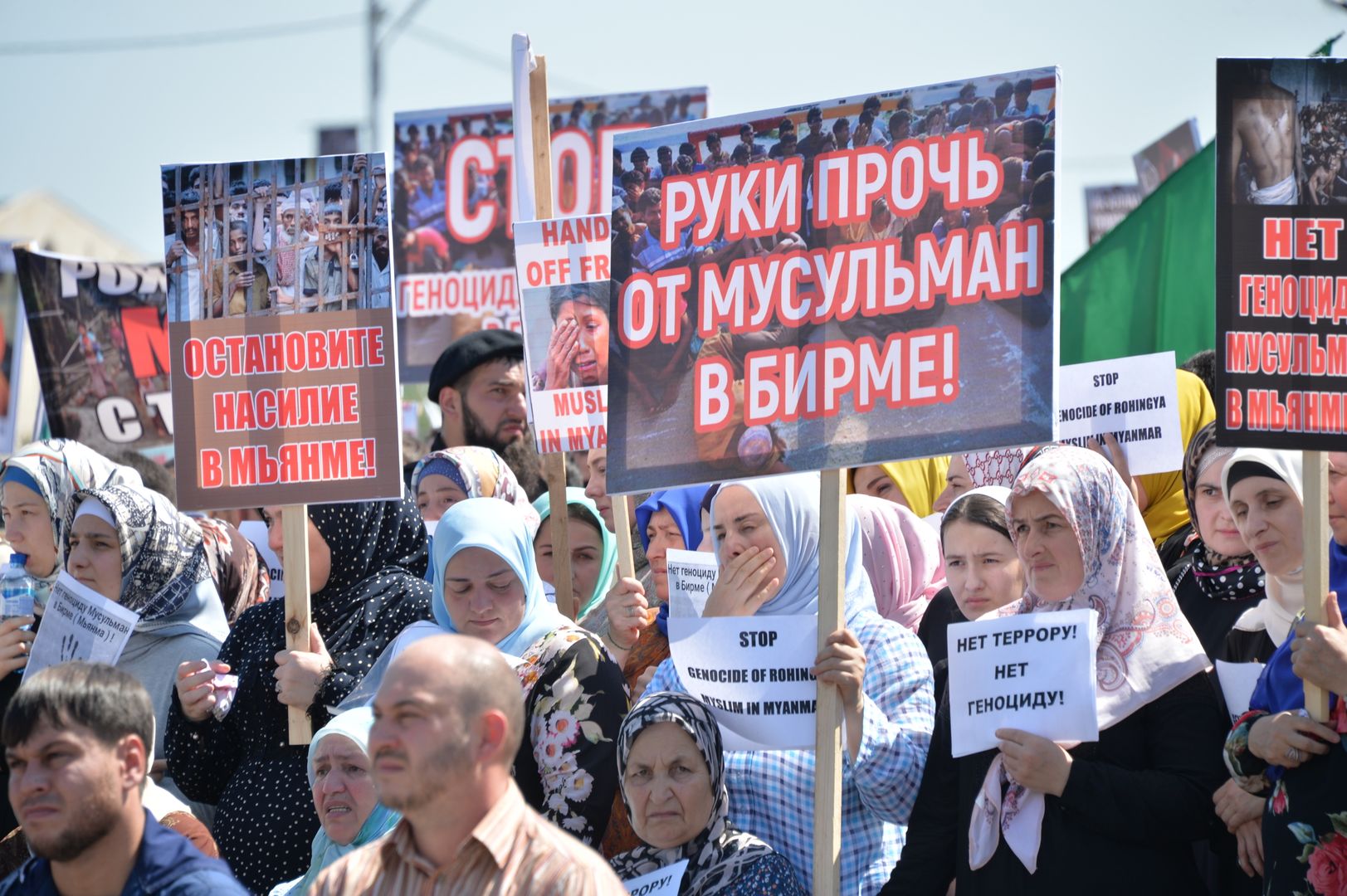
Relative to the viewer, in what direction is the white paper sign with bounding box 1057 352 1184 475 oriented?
toward the camera

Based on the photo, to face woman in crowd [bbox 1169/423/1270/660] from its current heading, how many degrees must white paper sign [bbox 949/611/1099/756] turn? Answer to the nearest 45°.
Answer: approximately 135° to its left

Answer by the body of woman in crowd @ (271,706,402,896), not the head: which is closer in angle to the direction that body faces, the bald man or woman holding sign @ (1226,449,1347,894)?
the bald man

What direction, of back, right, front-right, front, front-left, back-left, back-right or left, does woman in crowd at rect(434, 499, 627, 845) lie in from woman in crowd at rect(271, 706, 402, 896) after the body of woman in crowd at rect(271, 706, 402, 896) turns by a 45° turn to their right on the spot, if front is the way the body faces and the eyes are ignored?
back

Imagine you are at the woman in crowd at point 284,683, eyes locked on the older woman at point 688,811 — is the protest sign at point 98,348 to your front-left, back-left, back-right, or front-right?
back-left

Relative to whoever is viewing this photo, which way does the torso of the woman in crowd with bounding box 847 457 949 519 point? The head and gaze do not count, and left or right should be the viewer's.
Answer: facing the viewer and to the left of the viewer

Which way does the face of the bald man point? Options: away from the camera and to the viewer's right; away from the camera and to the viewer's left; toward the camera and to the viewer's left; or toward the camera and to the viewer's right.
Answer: toward the camera and to the viewer's left

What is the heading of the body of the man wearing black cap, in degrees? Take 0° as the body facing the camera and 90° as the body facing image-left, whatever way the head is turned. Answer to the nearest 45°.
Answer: approximately 315°

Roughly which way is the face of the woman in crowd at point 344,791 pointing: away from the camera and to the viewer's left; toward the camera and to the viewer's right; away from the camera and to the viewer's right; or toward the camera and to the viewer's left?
toward the camera and to the viewer's left

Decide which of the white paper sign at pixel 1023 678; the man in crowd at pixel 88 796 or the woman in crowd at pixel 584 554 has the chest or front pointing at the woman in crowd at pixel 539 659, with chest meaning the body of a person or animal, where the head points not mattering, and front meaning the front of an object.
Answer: the woman in crowd at pixel 584 554

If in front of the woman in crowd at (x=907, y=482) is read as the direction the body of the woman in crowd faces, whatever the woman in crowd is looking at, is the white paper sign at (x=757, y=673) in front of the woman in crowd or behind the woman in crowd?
in front

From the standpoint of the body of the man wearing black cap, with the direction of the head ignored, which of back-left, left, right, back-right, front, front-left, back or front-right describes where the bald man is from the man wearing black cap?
front-right
